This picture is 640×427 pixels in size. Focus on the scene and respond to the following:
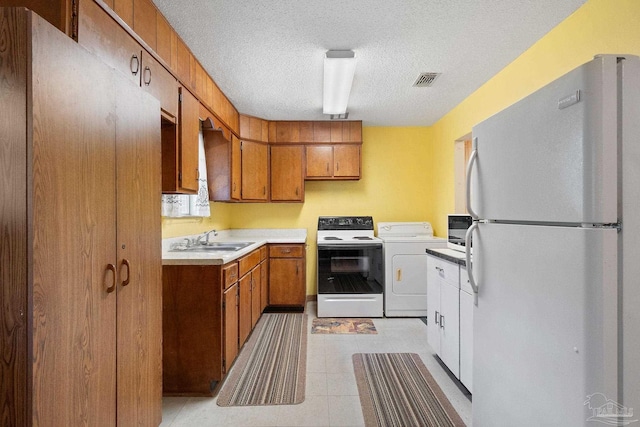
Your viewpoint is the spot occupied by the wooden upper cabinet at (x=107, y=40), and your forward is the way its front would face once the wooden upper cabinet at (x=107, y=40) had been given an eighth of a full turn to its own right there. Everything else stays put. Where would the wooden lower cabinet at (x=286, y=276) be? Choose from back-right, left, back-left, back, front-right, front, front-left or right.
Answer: back-left

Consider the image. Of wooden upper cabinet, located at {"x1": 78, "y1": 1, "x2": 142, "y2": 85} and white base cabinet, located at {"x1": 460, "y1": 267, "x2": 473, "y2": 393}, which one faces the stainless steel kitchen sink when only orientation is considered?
the white base cabinet

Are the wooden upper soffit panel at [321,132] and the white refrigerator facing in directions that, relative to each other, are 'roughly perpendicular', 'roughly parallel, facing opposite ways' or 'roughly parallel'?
roughly perpendicular

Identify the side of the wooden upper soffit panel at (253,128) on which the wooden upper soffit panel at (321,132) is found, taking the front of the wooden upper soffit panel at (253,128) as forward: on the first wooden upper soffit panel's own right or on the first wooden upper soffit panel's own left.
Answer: on the first wooden upper soffit panel's own left

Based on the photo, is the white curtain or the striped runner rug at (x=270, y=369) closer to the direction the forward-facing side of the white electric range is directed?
the striped runner rug

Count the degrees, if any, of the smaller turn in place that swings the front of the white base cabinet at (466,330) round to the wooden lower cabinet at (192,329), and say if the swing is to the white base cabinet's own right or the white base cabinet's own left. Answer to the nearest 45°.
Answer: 0° — it already faces it

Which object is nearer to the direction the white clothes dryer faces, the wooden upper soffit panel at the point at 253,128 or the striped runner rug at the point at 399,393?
the striped runner rug

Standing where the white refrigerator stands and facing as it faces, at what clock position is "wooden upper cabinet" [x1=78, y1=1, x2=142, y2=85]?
The wooden upper cabinet is roughly at 1 o'clock from the white refrigerator.

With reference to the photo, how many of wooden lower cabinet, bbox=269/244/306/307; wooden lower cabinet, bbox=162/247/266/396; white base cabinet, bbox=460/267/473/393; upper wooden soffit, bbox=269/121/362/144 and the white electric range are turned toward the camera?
3

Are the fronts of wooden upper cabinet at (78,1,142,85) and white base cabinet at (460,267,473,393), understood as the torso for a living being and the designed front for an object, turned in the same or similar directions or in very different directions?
very different directions

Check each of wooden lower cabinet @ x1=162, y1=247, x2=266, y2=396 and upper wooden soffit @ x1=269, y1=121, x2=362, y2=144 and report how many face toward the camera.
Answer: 1

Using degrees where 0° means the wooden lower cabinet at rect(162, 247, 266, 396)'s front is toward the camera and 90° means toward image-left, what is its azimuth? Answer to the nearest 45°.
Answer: approximately 270°

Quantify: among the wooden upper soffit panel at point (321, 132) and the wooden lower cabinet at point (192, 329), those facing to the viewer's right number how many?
1
